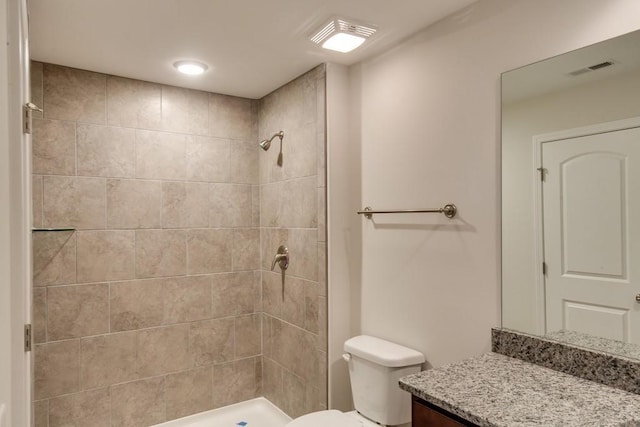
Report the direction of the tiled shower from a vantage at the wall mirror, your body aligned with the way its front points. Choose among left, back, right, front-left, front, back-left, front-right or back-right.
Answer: front-right

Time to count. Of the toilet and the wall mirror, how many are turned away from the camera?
0

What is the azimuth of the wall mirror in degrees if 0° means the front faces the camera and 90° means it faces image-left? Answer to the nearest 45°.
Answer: approximately 45°

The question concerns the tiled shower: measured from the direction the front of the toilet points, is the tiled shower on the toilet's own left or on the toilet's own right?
on the toilet's own right

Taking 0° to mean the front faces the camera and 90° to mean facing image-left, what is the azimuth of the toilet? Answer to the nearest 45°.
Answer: approximately 45°

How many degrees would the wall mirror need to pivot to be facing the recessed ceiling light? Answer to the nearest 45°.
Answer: approximately 45° to its right

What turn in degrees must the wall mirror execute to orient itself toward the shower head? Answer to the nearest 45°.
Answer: approximately 45° to its right
